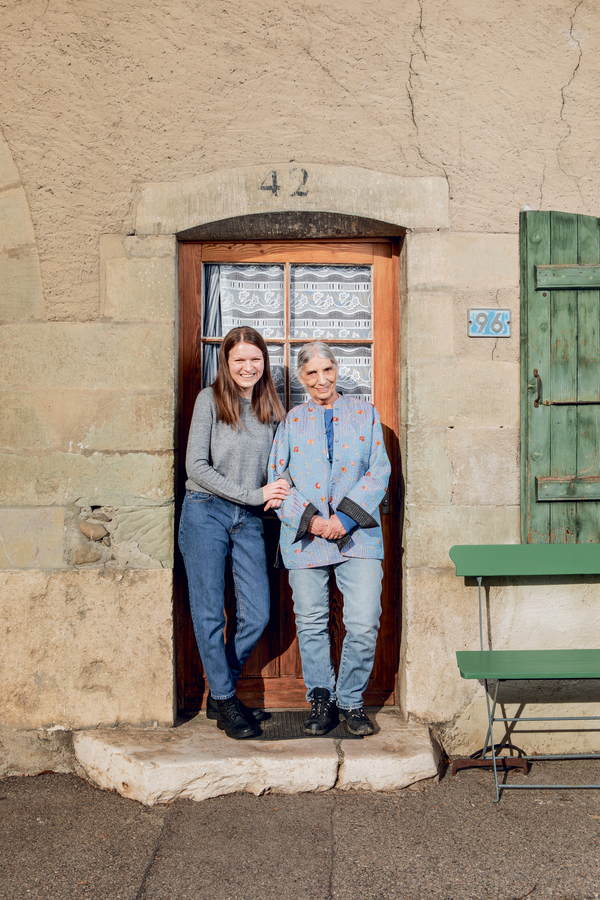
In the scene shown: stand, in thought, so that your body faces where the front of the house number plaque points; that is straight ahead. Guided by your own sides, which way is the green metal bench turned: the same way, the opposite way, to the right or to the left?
the same way

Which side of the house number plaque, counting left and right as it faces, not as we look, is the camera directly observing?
front

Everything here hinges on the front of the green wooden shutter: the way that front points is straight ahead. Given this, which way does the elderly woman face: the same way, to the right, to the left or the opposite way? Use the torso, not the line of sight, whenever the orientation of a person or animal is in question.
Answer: the same way

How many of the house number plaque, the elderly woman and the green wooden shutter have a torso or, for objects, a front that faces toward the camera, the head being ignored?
3

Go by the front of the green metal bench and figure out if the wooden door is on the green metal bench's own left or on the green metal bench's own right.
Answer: on the green metal bench's own right

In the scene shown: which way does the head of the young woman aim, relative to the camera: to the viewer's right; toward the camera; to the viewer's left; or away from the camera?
toward the camera

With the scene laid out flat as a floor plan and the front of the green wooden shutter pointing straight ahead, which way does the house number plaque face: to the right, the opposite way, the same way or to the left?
the same way

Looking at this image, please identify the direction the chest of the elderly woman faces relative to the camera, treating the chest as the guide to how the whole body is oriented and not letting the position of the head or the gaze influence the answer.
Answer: toward the camera

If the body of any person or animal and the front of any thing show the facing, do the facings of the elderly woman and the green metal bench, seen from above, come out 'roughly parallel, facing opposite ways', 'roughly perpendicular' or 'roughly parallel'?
roughly parallel

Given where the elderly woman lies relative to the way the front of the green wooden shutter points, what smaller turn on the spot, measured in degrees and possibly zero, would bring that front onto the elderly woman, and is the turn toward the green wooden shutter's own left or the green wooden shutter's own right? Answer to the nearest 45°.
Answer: approximately 45° to the green wooden shutter's own right
